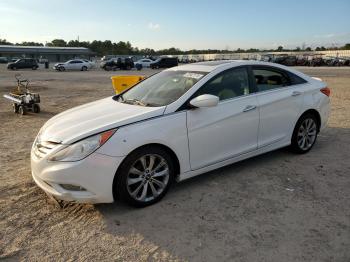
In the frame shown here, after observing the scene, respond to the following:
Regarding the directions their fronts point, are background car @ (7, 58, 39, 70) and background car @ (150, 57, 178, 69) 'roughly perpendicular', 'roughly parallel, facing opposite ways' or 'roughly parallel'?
roughly parallel

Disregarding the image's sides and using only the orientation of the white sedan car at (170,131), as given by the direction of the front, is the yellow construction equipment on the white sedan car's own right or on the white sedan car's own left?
on the white sedan car's own right

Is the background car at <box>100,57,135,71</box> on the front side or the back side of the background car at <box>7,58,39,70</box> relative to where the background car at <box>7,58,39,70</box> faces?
on the back side

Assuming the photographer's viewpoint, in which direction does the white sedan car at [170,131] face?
facing the viewer and to the left of the viewer

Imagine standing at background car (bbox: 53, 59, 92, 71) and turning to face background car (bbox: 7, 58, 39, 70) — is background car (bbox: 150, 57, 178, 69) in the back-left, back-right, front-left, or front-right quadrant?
back-right

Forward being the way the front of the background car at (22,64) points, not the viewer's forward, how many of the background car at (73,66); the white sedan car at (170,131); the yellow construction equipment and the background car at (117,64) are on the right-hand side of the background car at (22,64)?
0

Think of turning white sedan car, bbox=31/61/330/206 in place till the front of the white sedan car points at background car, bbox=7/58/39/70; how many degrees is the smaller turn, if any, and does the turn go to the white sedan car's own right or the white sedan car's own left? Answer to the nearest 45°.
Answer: approximately 90° to the white sedan car's own right

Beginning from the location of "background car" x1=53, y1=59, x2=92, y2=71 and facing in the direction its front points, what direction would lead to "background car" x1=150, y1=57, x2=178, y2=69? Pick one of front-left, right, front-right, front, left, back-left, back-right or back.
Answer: back

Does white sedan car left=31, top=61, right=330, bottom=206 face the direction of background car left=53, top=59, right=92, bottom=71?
no

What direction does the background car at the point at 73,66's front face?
to the viewer's left

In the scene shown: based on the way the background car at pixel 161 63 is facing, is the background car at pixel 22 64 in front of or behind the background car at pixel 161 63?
in front

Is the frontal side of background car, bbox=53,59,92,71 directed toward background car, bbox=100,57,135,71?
no

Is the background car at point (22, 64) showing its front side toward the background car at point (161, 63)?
no

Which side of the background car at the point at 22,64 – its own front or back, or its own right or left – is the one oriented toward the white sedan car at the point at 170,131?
left

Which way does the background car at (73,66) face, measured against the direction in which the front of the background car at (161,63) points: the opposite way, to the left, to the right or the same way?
the same way

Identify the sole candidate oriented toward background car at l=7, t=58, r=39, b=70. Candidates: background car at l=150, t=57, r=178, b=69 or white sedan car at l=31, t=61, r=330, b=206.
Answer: background car at l=150, t=57, r=178, b=69

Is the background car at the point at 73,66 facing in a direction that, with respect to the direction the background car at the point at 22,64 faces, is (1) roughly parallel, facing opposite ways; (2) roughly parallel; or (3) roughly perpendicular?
roughly parallel

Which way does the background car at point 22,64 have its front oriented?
to the viewer's left

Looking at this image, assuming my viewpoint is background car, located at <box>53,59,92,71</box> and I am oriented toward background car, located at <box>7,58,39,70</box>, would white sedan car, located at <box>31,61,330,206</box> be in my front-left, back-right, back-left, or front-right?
back-left
